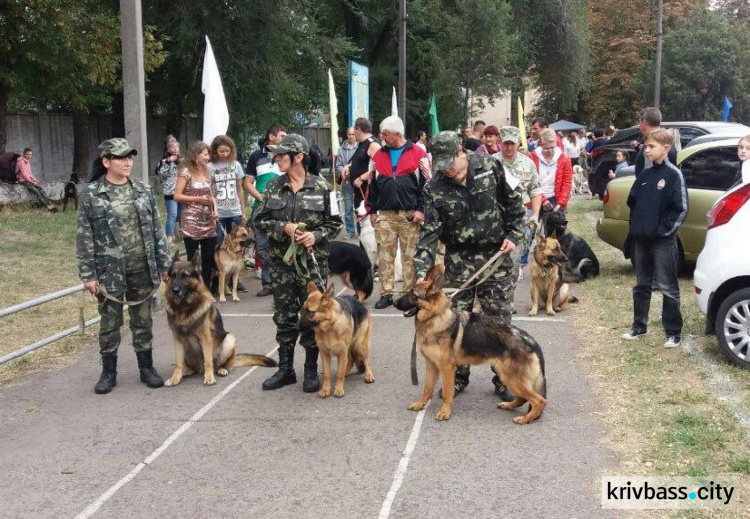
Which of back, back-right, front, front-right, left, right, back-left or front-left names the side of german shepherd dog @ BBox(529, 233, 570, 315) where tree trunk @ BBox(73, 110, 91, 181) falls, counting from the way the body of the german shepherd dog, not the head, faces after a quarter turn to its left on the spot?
back

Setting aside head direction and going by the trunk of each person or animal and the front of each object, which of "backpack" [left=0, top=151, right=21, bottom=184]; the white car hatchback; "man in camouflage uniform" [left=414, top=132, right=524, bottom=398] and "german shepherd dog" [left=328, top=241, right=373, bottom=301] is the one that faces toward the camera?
the man in camouflage uniform

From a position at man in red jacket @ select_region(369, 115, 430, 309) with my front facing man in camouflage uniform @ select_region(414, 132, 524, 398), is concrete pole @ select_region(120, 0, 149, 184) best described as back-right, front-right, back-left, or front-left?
back-right

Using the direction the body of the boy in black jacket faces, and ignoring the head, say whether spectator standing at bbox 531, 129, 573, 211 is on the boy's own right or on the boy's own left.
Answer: on the boy's own right

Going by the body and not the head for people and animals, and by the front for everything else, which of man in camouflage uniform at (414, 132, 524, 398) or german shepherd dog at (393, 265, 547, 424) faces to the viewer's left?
the german shepherd dog

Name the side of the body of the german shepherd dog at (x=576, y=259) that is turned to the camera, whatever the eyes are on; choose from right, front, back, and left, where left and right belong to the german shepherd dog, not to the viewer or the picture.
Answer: left

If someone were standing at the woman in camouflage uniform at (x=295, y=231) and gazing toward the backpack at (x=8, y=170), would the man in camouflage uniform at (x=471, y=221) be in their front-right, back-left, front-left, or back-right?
back-right

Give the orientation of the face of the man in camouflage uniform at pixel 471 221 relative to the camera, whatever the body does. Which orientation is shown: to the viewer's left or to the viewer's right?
to the viewer's left

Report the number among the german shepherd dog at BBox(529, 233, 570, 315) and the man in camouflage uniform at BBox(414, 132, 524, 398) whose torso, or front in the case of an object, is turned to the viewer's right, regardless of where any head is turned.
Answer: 0

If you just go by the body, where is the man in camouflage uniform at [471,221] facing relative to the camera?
toward the camera

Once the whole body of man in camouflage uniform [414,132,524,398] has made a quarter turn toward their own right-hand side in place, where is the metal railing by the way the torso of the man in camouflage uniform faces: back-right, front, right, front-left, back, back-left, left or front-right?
front
